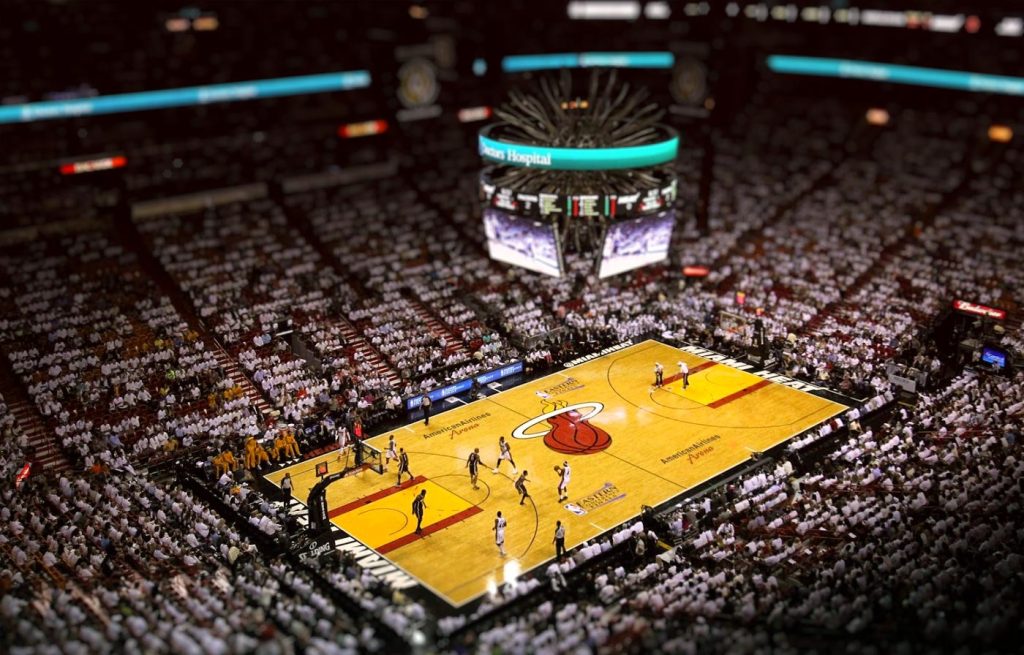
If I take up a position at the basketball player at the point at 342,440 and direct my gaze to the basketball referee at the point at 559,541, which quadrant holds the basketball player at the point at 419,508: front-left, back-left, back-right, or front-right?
front-right

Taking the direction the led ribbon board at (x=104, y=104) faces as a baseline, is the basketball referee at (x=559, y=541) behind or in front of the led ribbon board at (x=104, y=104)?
in front

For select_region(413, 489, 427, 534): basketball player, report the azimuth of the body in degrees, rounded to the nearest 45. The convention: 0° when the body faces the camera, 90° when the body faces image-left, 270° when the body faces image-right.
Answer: approximately 270°

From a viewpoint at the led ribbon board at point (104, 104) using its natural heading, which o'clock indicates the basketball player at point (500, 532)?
The basketball player is roughly at 1 o'clock from the led ribbon board.

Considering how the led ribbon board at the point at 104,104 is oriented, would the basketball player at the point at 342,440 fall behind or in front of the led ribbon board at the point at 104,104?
in front

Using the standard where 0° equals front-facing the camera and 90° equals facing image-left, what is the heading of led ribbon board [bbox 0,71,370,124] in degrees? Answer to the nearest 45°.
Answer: approximately 315°

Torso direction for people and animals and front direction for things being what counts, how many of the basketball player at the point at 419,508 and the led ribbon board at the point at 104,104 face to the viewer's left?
0

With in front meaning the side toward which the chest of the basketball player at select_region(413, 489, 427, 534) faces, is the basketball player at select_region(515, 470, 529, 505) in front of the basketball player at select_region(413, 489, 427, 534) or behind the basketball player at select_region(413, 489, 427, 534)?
in front

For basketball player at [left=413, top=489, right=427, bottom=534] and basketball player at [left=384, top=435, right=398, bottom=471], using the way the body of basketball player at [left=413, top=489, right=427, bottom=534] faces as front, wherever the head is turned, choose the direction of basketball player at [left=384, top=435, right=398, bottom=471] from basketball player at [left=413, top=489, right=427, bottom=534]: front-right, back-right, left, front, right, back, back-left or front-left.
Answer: left

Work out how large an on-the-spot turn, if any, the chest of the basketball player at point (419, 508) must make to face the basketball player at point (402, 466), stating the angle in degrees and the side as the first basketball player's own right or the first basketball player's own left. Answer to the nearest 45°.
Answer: approximately 90° to the first basketball player's own left

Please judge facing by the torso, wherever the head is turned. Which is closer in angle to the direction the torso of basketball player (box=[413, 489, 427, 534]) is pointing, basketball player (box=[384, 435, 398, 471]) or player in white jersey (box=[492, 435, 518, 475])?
the player in white jersey
